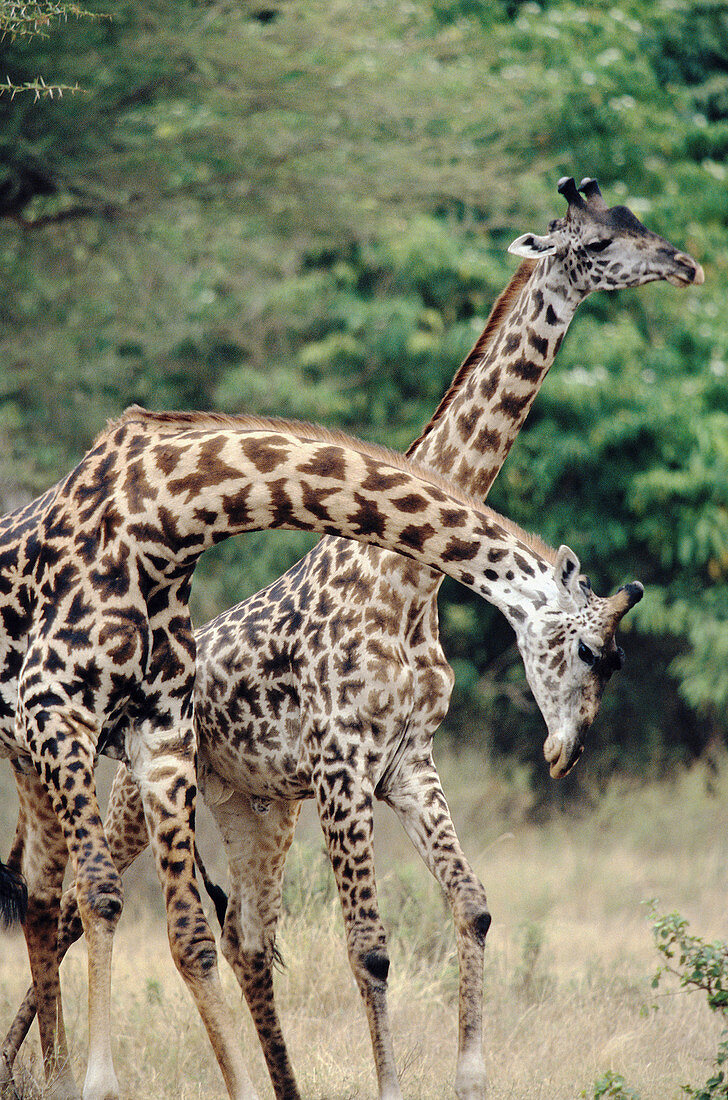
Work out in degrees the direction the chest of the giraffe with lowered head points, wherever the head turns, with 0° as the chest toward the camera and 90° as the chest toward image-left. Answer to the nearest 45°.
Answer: approximately 315°

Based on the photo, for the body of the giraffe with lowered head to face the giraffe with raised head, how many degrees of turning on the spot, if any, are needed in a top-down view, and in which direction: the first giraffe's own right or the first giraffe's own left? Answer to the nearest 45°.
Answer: approximately 90° to the first giraffe's own left

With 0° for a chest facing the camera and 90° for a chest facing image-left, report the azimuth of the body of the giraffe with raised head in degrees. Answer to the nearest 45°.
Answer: approximately 270°

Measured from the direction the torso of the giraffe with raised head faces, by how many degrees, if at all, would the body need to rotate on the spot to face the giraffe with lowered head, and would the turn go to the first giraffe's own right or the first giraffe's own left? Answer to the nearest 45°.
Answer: approximately 135° to the first giraffe's own right
